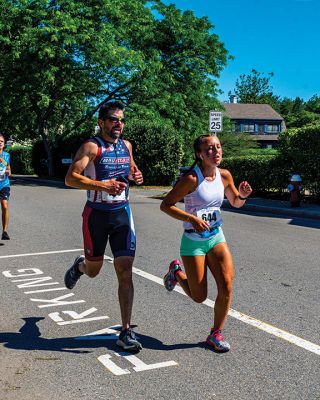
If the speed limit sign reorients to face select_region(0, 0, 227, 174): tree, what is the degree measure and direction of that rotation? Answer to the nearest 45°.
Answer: approximately 135° to its right

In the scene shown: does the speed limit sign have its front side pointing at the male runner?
yes

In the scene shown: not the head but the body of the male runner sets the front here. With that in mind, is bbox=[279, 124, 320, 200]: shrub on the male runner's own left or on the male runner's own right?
on the male runner's own left

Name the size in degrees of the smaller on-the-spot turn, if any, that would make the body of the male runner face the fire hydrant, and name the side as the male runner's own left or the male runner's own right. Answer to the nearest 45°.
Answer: approximately 90° to the male runner's own left

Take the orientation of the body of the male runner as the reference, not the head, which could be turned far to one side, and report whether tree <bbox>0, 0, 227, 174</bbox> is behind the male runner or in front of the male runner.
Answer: behind

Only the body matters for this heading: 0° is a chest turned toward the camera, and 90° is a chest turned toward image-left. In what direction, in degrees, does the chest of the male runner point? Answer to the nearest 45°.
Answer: approximately 315°

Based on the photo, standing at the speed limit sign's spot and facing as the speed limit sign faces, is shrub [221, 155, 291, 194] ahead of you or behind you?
behind
